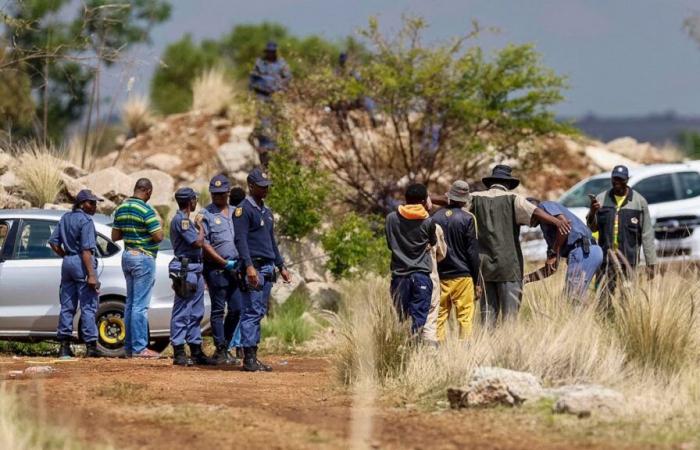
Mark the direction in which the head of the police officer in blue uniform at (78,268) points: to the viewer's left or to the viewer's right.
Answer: to the viewer's right

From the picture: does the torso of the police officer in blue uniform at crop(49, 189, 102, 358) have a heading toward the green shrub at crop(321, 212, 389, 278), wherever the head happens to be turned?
yes

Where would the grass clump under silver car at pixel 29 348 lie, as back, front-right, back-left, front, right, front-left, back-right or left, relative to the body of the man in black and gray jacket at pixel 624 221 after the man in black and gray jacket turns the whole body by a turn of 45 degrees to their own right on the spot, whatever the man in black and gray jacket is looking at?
front-right

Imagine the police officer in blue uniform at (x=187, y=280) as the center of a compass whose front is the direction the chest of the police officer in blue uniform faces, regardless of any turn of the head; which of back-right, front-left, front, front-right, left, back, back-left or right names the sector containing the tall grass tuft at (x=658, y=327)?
front-right

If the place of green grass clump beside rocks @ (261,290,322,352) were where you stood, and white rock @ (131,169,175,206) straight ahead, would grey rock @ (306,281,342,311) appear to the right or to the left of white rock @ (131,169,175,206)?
right

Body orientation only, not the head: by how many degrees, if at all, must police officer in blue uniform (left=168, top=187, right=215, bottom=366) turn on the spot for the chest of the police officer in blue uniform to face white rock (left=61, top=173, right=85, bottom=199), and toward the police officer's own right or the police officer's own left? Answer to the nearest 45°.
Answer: approximately 90° to the police officer's own left

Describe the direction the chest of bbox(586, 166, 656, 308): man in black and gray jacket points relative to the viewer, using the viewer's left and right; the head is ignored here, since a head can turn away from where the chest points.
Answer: facing the viewer

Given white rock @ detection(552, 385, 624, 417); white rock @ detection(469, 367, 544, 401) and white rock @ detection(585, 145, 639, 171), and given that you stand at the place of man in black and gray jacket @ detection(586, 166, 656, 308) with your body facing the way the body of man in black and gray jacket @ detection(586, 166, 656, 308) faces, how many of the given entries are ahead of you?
2

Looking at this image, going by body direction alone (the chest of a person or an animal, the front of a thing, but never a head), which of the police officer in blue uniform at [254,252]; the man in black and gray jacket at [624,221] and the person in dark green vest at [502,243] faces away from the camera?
the person in dark green vest at [502,243]

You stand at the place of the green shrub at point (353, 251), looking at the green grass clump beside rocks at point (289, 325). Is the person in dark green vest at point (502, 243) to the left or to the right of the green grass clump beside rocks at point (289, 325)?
left

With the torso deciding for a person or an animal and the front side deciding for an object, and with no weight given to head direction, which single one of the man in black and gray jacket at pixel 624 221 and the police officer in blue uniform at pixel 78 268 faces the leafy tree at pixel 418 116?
the police officer in blue uniform

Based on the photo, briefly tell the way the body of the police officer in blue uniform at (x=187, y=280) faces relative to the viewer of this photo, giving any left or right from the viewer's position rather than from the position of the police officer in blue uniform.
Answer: facing to the right of the viewer

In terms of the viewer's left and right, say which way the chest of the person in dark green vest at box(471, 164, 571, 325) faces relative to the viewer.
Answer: facing away from the viewer

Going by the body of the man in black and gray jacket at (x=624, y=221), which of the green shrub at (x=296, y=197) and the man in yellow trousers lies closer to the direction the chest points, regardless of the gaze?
the man in yellow trousers
